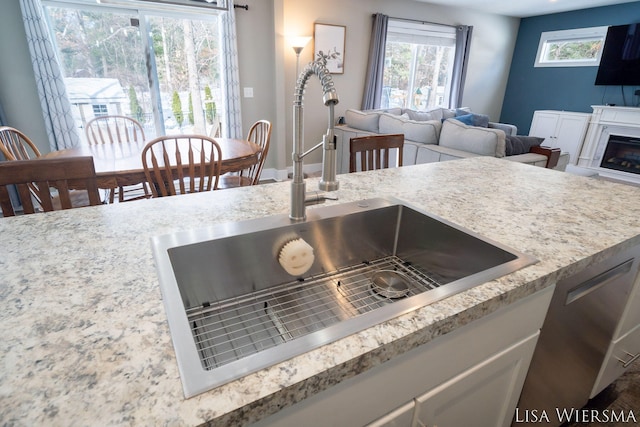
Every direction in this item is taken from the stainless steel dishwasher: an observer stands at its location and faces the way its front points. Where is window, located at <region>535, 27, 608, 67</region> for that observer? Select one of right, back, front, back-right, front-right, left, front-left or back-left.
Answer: back-left

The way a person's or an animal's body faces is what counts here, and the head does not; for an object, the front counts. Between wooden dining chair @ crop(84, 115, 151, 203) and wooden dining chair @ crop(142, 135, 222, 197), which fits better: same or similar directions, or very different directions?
very different directions

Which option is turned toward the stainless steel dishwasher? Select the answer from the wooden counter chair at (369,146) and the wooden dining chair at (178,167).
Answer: the wooden counter chair at (369,146)

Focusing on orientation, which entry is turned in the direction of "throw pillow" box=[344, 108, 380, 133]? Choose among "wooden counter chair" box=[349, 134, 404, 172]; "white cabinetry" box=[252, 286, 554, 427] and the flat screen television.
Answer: the flat screen television

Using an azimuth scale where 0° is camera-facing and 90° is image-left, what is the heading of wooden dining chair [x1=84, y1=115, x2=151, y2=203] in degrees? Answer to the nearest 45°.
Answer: approximately 0°

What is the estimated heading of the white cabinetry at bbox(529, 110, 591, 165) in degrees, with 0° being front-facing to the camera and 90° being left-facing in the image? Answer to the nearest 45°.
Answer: approximately 45°

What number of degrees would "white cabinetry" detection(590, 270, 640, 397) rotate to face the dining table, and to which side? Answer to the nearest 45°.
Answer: approximately 135° to its right

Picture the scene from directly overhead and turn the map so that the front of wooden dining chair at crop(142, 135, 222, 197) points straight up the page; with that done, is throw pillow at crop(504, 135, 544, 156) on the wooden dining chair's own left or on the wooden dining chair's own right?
on the wooden dining chair's own right

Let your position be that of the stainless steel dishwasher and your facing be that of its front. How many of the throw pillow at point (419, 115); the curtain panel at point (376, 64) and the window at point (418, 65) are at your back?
3

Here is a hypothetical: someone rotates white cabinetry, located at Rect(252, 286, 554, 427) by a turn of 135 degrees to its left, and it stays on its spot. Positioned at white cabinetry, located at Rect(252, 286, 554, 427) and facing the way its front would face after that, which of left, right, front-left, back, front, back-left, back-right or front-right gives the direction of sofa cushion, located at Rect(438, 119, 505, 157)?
front

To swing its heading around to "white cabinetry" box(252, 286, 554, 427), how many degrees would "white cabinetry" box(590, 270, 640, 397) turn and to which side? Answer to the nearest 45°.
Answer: approximately 45° to its right

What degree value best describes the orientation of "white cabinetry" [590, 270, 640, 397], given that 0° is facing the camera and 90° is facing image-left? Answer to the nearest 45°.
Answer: approximately 315°
